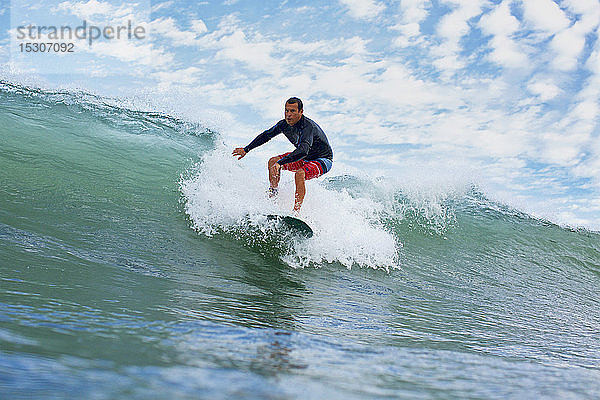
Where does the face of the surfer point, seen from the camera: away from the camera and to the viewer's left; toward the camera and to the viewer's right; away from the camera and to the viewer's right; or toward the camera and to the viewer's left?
toward the camera and to the viewer's left

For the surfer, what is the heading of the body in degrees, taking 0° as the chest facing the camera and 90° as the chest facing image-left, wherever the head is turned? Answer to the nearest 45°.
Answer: approximately 45°
